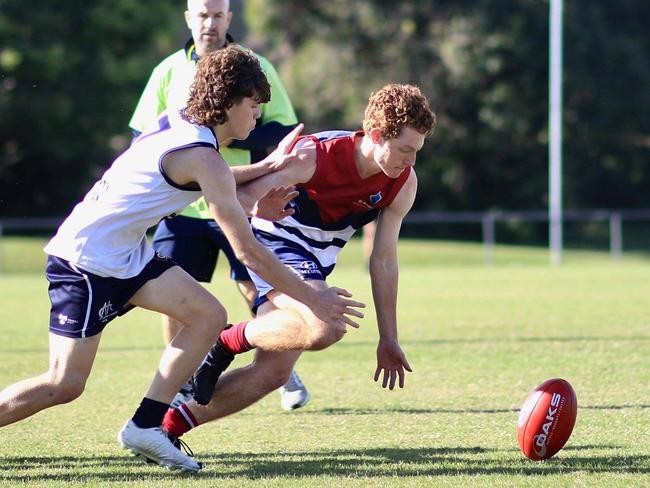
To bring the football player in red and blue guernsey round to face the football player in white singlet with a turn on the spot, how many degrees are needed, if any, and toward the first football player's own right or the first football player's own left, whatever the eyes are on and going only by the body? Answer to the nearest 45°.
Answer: approximately 90° to the first football player's own right

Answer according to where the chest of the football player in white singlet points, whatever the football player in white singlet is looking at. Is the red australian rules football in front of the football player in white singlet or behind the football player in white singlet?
in front

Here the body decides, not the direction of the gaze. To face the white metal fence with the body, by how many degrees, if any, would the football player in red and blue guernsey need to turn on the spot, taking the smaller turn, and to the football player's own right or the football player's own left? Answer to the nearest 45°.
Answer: approximately 135° to the football player's own left

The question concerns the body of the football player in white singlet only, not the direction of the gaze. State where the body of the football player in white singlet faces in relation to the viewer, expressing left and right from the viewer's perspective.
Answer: facing to the right of the viewer

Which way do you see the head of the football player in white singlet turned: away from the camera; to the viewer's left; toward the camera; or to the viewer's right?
to the viewer's right

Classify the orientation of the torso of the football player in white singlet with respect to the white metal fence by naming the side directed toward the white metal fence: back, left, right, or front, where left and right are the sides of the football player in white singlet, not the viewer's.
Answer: left

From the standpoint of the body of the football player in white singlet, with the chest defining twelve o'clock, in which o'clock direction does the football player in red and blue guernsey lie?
The football player in red and blue guernsey is roughly at 11 o'clock from the football player in white singlet.

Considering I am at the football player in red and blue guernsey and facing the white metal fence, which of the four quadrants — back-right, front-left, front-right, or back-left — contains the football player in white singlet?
back-left
